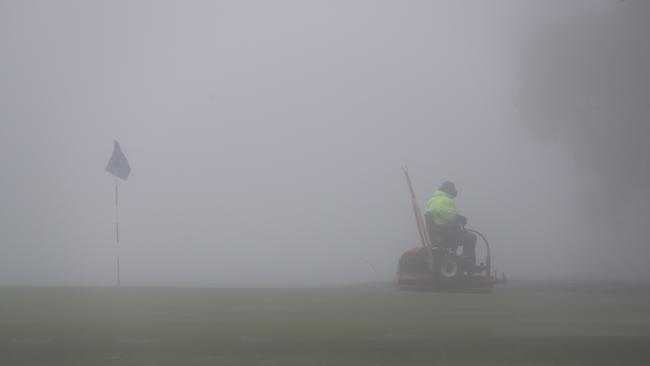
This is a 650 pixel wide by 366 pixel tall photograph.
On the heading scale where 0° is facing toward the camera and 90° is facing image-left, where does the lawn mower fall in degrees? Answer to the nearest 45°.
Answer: approximately 270°
